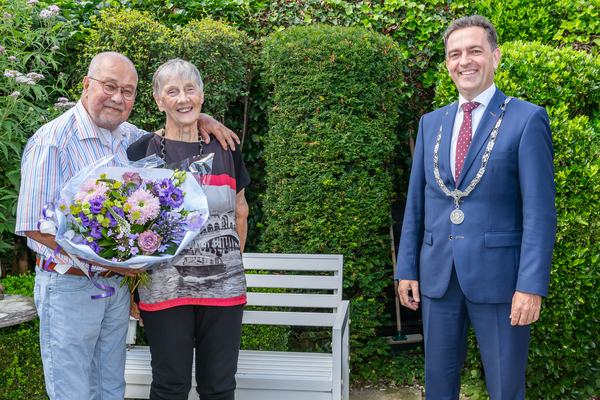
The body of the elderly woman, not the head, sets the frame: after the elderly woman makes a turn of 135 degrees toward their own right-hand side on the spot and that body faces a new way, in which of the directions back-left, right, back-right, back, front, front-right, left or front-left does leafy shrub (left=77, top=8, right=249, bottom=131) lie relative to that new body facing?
front-right

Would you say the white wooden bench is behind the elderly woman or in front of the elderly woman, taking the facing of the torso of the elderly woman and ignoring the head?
behind

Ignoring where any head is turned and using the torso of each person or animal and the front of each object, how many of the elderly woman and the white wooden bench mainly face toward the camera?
2

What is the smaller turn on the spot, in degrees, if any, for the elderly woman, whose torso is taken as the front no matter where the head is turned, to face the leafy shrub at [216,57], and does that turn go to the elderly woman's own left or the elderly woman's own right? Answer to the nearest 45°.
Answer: approximately 180°
